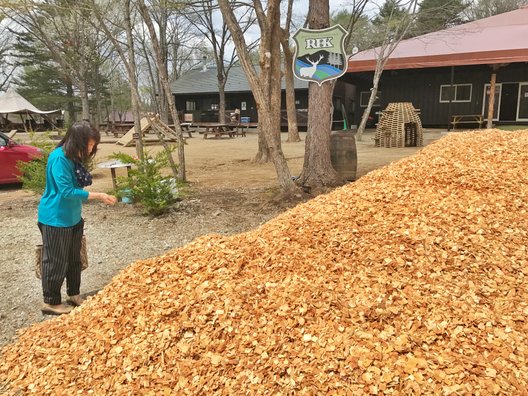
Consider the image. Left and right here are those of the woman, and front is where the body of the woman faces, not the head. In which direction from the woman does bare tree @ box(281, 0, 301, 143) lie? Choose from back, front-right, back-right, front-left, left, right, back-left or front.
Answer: front-left

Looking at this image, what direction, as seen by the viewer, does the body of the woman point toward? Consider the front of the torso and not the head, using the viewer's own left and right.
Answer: facing to the right of the viewer

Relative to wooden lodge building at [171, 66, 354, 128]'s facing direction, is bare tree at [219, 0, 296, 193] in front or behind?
in front

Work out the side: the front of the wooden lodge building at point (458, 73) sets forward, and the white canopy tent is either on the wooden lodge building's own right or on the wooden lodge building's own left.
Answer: on the wooden lodge building's own right

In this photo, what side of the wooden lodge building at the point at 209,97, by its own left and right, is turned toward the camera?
front

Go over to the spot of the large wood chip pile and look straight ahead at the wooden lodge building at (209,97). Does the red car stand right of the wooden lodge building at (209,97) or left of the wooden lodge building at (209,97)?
left

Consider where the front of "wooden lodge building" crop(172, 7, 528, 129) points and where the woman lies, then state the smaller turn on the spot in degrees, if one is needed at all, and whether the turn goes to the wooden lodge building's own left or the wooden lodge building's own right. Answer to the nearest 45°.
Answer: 0° — it already faces them
